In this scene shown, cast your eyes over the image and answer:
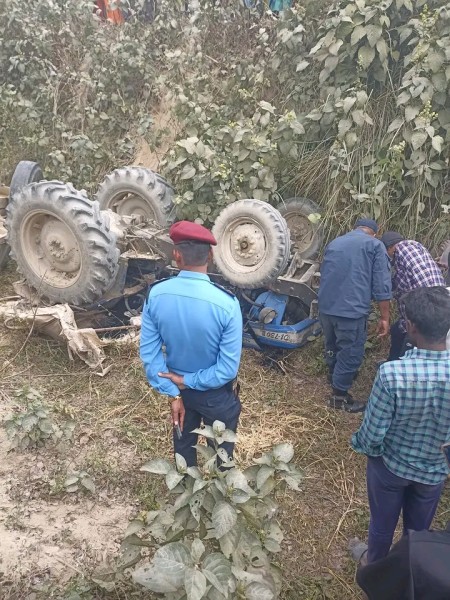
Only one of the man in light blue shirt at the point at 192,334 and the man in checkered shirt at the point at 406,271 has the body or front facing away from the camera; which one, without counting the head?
the man in light blue shirt

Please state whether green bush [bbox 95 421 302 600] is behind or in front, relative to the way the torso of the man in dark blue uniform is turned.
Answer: behind

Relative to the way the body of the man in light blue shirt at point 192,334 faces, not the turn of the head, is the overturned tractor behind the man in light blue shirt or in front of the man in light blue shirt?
in front

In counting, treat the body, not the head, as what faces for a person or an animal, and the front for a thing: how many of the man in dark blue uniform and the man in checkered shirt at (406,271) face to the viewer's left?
1

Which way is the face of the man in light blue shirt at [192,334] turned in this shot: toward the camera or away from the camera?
away from the camera

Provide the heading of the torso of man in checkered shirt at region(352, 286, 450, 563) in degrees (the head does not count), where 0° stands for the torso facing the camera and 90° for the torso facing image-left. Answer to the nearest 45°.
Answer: approximately 135°

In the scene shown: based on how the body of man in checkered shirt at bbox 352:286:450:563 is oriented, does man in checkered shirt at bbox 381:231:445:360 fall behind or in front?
in front

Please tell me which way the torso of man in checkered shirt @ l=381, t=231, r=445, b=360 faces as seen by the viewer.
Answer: to the viewer's left

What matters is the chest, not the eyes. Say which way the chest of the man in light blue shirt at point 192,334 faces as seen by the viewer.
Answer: away from the camera

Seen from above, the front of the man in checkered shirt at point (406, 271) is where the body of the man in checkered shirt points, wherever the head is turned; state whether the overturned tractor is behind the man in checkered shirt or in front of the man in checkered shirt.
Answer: in front

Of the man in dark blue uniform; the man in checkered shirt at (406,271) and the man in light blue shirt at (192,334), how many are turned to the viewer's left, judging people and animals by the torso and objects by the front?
1
